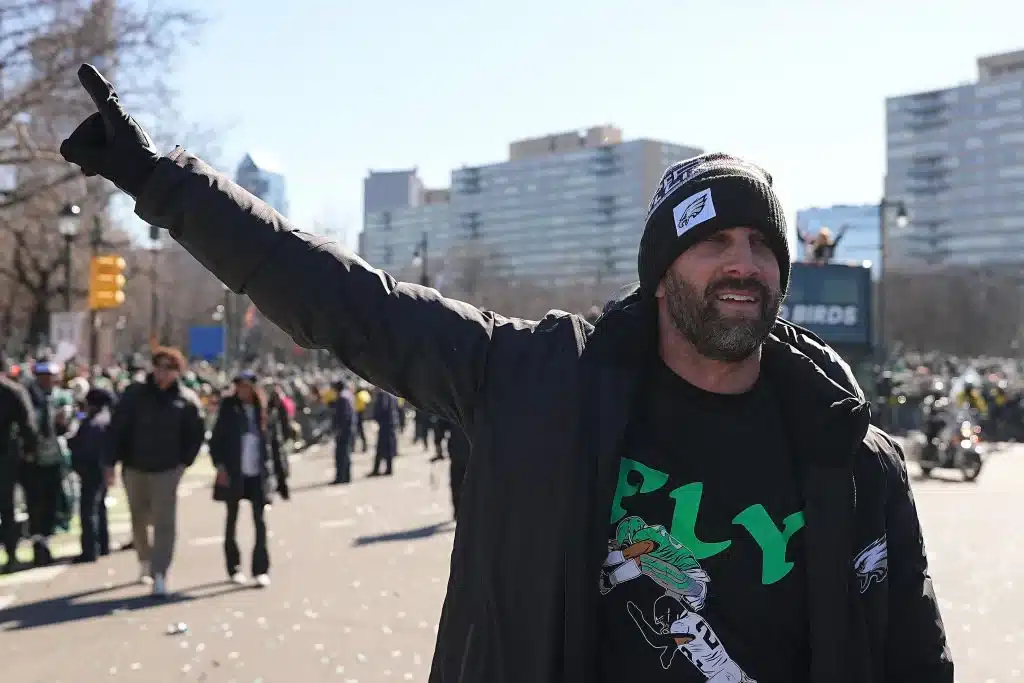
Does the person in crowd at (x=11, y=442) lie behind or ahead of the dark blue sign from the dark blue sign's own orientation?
ahead

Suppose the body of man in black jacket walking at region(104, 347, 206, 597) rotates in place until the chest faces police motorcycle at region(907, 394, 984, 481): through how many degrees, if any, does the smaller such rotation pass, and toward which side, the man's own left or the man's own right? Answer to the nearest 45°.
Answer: approximately 135° to the man's own left

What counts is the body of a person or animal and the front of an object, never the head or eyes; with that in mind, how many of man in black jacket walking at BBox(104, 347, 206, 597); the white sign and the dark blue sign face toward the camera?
3

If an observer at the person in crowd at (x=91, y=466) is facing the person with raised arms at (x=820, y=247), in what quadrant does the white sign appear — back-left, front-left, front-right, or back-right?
front-left

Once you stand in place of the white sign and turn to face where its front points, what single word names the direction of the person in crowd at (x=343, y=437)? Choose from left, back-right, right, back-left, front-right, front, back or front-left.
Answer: front-left

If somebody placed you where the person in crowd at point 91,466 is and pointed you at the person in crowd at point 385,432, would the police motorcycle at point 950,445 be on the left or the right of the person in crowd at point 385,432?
right

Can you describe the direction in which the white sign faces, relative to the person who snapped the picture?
facing the viewer

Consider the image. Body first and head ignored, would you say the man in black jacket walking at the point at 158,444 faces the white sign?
no

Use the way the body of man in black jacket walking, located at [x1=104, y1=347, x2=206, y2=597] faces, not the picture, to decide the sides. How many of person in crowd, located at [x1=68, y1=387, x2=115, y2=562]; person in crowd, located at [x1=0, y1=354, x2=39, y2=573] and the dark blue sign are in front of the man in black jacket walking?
0

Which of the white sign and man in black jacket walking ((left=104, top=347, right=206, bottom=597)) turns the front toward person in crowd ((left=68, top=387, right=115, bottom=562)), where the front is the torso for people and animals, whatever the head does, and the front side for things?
the white sign

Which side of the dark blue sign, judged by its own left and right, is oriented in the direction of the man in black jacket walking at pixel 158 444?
front

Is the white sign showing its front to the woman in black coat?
yes

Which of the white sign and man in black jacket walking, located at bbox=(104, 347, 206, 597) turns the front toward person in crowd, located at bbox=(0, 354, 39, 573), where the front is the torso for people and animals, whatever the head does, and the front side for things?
the white sign

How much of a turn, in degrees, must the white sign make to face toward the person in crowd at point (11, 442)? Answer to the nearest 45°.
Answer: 0° — it already faces them

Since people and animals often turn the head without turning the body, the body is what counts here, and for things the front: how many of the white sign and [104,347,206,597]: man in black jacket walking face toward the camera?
2

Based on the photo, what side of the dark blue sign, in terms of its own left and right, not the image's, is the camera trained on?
front
